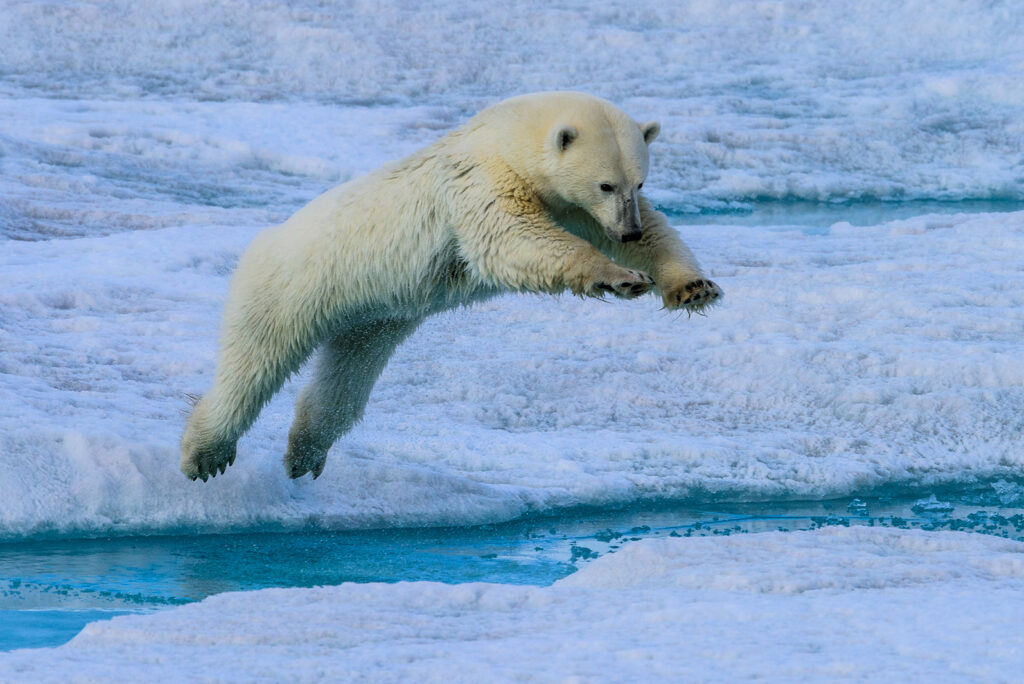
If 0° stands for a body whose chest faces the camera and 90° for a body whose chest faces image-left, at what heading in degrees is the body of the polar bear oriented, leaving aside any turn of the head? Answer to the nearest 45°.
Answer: approximately 315°
